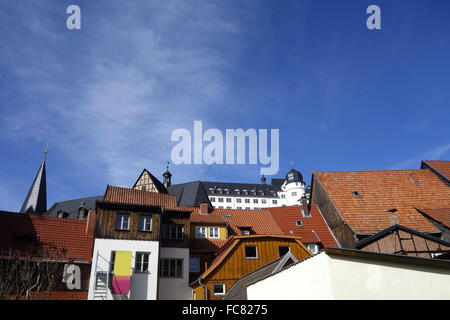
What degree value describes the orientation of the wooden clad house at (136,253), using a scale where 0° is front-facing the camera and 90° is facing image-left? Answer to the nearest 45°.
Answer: approximately 0°

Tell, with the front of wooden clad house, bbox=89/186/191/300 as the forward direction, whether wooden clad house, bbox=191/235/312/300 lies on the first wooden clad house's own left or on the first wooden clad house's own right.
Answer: on the first wooden clad house's own left
